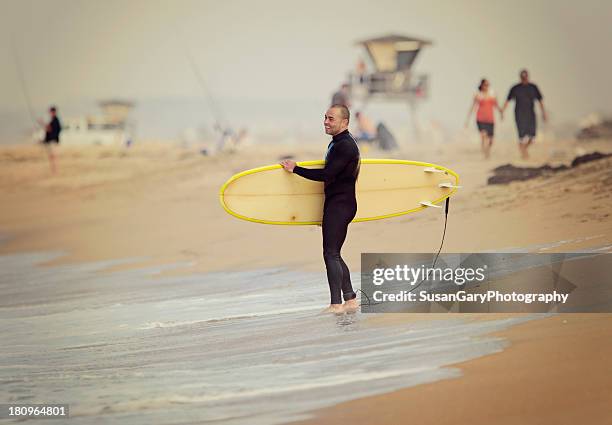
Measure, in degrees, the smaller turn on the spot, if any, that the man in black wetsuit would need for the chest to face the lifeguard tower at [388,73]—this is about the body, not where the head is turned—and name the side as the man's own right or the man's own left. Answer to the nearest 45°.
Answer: approximately 90° to the man's own right

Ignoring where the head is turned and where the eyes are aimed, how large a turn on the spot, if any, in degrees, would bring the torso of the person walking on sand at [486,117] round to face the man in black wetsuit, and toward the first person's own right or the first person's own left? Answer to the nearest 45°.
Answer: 0° — they already face them

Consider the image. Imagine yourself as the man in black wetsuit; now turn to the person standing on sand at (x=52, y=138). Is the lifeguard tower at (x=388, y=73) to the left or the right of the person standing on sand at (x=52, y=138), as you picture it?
right

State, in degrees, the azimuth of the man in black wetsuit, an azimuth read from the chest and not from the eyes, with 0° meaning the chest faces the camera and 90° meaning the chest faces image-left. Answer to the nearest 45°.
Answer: approximately 90°

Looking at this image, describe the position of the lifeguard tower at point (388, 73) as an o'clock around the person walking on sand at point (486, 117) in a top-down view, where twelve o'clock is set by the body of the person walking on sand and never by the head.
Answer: The lifeguard tower is roughly at 5 o'clock from the person walking on sand.

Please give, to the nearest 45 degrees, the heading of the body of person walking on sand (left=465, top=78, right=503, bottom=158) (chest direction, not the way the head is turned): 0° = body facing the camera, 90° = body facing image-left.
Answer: approximately 0°

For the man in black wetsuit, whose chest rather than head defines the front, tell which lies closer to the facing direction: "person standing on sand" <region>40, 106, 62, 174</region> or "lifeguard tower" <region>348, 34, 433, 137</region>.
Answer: the person standing on sand
